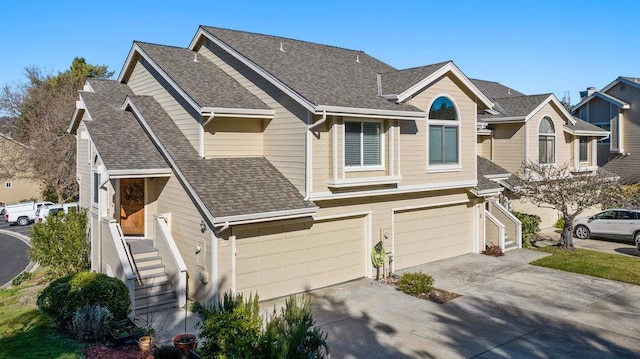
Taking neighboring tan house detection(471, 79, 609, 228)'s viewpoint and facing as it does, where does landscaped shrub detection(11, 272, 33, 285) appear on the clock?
The landscaped shrub is roughly at 3 o'clock from the neighboring tan house.

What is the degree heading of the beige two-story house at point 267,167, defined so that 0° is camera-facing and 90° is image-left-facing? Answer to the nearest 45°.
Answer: approximately 315°

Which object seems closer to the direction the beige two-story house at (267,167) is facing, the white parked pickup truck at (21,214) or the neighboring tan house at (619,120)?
the neighboring tan house

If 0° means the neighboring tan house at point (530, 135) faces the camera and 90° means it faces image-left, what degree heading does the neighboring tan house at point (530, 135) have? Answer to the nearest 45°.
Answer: approximately 315°

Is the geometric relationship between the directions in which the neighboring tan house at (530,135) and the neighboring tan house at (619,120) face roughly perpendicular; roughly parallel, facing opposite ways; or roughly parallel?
roughly perpendicular

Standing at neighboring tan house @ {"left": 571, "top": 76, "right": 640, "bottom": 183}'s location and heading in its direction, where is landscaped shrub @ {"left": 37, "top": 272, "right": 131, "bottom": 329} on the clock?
The landscaped shrub is roughly at 11 o'clock from the neighboring tan house.

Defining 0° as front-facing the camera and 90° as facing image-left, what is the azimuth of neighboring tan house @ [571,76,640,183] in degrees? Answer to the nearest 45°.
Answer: approximately 45°
